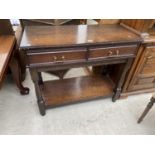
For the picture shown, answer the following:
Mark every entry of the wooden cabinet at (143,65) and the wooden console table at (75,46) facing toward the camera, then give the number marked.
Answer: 2

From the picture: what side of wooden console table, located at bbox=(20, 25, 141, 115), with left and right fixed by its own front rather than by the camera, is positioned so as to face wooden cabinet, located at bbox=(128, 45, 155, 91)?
left

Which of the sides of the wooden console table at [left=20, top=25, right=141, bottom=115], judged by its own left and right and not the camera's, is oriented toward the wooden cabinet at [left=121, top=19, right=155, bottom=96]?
left

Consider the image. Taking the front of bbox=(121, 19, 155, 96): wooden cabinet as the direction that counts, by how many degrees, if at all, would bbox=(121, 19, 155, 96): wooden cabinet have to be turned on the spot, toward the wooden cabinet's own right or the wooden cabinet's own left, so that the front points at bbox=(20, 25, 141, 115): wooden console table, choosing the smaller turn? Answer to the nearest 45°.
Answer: approximately 45° to the wooden cabinet's own right

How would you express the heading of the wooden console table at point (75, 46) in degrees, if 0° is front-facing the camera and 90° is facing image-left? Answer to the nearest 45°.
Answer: approximately 0°

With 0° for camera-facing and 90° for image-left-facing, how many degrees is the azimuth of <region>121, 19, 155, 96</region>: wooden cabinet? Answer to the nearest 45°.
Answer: approximately 0°
